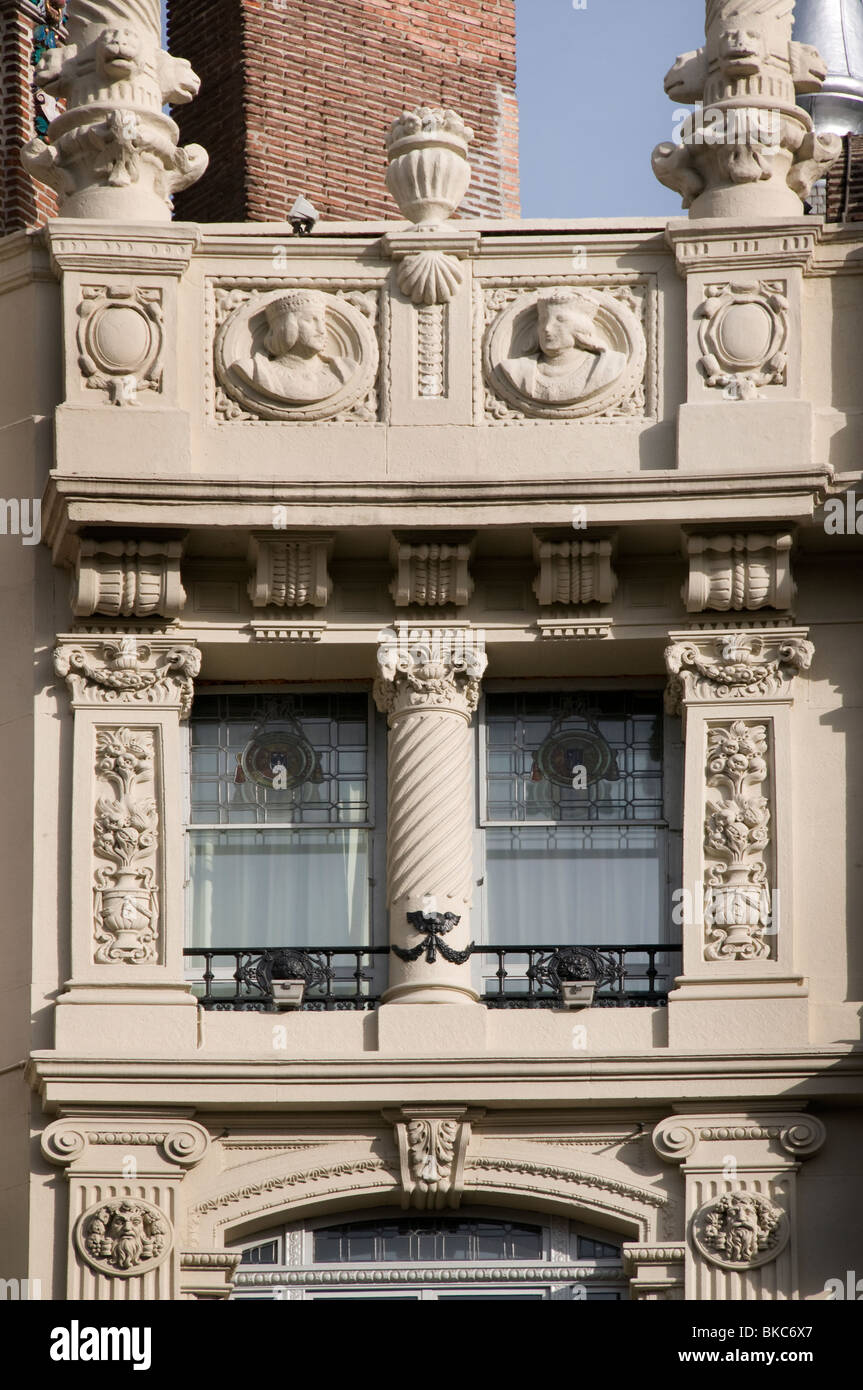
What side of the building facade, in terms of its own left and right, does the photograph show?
front
